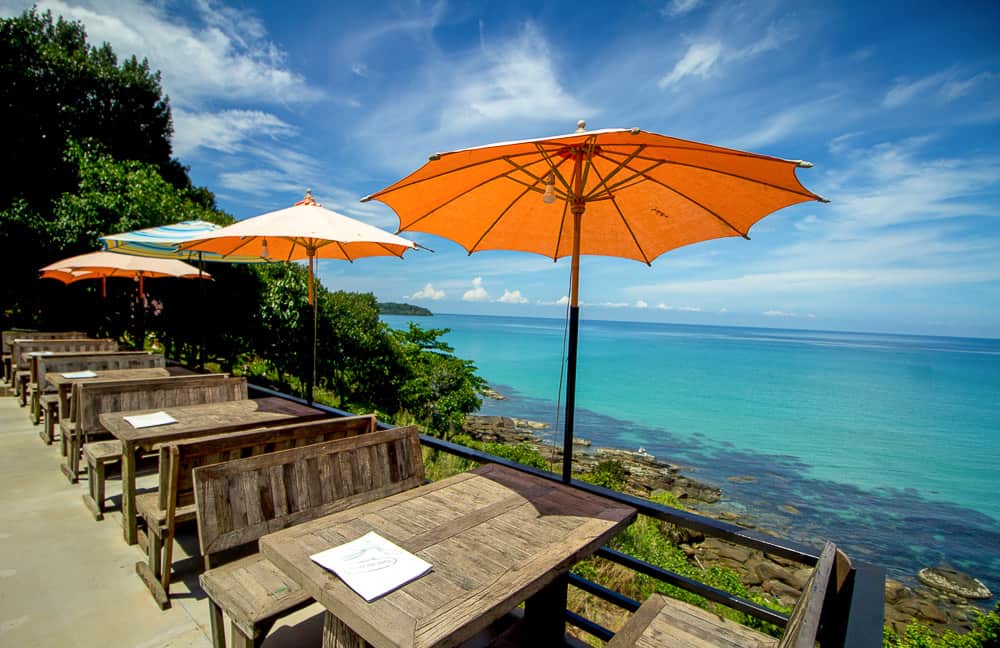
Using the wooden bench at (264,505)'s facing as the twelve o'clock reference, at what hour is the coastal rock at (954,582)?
The coastal rock is roughly at 10 o'clock from the wooden bench.

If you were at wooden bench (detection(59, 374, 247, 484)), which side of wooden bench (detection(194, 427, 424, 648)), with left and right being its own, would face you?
back

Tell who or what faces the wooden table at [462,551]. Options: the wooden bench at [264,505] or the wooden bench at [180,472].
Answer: the wooden bench at [264,505]

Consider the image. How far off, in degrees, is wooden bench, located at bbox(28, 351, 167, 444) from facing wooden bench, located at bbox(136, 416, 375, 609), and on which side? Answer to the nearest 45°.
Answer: approximately 45° to its right

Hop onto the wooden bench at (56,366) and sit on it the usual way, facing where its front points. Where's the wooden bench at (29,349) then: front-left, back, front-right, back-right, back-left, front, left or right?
back-left

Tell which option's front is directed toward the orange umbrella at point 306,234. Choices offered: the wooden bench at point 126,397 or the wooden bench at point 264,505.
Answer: the wooden bench at point 126,397

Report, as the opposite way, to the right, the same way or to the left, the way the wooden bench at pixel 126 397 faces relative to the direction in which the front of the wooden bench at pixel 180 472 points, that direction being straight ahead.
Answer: the opposite way

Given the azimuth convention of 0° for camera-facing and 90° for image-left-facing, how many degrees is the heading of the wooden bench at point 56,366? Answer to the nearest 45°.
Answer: approximately 315°

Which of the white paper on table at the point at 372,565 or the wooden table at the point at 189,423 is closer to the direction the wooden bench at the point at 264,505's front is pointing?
the white paper on table

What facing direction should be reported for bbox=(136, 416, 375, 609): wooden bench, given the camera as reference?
facing away from the viewer and to the left of the viewer

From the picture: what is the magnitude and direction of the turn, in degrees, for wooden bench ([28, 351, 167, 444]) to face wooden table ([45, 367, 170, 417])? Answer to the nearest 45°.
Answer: approximately 45° to its right

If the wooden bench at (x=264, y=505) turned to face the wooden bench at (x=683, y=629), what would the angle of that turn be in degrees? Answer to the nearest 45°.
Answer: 0° — it already faces it

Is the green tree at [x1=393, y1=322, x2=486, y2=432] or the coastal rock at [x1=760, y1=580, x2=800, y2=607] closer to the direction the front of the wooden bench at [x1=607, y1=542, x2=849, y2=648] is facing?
the green tree

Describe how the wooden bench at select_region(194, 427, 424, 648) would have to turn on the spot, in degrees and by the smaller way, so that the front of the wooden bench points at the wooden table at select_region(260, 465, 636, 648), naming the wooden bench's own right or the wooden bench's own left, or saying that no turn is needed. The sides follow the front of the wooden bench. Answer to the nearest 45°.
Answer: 0° — it already faces it

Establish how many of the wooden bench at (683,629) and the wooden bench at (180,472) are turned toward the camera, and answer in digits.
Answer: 0

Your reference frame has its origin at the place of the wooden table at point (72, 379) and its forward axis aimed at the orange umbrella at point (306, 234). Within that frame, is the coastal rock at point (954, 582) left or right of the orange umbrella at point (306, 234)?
left
